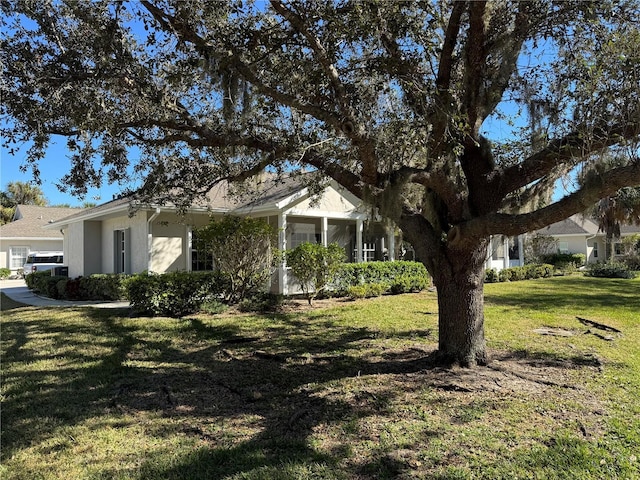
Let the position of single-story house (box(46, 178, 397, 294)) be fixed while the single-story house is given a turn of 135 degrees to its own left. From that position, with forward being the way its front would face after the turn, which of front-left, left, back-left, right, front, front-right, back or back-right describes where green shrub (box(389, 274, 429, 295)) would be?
right

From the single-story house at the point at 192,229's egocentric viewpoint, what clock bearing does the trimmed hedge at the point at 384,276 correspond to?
The trimmed hedge is roughly at 11 o'clock from the single-story house.

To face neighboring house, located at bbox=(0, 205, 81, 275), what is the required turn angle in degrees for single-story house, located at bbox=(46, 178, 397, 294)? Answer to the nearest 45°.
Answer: approximately 180°

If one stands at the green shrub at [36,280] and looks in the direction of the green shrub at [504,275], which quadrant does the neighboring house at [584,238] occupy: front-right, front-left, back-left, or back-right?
front-left

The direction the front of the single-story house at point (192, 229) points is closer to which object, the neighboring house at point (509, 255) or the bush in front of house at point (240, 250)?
the bush in front of house

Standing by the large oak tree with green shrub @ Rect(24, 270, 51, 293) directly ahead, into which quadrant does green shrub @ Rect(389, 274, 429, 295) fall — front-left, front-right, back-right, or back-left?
front-right

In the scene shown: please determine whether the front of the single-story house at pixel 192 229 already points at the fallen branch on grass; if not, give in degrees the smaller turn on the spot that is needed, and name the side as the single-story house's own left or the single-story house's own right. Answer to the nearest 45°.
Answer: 0° — it already faces it

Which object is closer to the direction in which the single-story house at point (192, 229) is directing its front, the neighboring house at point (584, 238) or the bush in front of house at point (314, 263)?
the bush in front of house

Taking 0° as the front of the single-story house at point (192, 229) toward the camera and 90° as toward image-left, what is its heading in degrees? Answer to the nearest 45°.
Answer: approximately 315°

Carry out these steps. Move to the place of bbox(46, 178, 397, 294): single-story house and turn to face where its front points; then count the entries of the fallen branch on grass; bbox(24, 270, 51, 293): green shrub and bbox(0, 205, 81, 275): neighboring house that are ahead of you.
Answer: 1

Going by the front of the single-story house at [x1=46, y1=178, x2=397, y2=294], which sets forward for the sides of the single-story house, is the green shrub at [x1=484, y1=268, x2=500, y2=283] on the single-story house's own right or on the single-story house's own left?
on the single-story house's own left

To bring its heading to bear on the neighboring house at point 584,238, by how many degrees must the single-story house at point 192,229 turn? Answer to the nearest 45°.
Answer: approximately 90° to its left

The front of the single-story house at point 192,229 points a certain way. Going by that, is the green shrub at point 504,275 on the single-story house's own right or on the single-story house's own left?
on the single-story house's own left

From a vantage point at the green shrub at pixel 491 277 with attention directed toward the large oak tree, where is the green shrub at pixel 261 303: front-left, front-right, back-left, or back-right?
front-right
